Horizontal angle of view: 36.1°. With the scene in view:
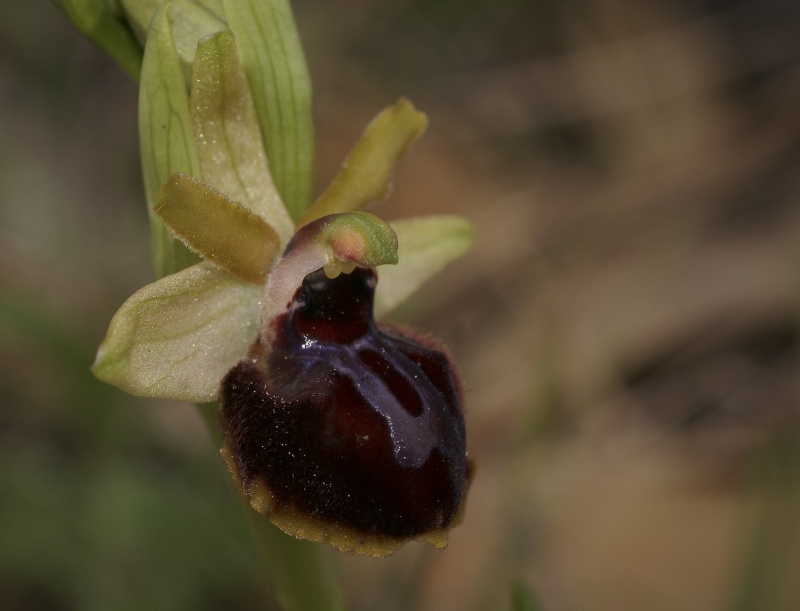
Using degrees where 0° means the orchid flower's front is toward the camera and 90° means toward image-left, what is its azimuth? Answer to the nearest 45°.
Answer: approximately 315°
